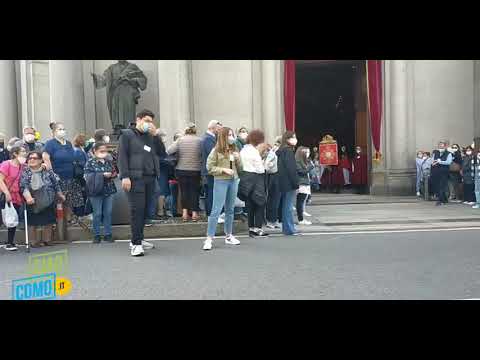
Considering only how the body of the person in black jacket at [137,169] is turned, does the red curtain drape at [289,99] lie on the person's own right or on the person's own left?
on the person's own left

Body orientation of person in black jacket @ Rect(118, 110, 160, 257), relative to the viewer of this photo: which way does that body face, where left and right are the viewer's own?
facing the viewer and to the right of the viewer

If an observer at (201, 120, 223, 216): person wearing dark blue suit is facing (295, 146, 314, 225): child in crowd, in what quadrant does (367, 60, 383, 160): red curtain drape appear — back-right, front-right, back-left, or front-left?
front-left

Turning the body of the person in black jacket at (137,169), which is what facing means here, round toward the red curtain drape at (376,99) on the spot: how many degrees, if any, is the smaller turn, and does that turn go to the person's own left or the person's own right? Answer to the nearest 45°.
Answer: approximately 90° to the person's own left

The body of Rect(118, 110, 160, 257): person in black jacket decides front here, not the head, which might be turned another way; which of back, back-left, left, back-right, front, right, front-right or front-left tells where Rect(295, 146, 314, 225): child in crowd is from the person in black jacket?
left

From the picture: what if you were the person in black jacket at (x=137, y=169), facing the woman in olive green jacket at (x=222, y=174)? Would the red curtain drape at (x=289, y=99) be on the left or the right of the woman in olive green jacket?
left

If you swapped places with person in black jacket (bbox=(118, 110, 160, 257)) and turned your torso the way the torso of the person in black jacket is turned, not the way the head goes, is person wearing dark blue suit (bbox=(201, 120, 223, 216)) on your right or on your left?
on your left
